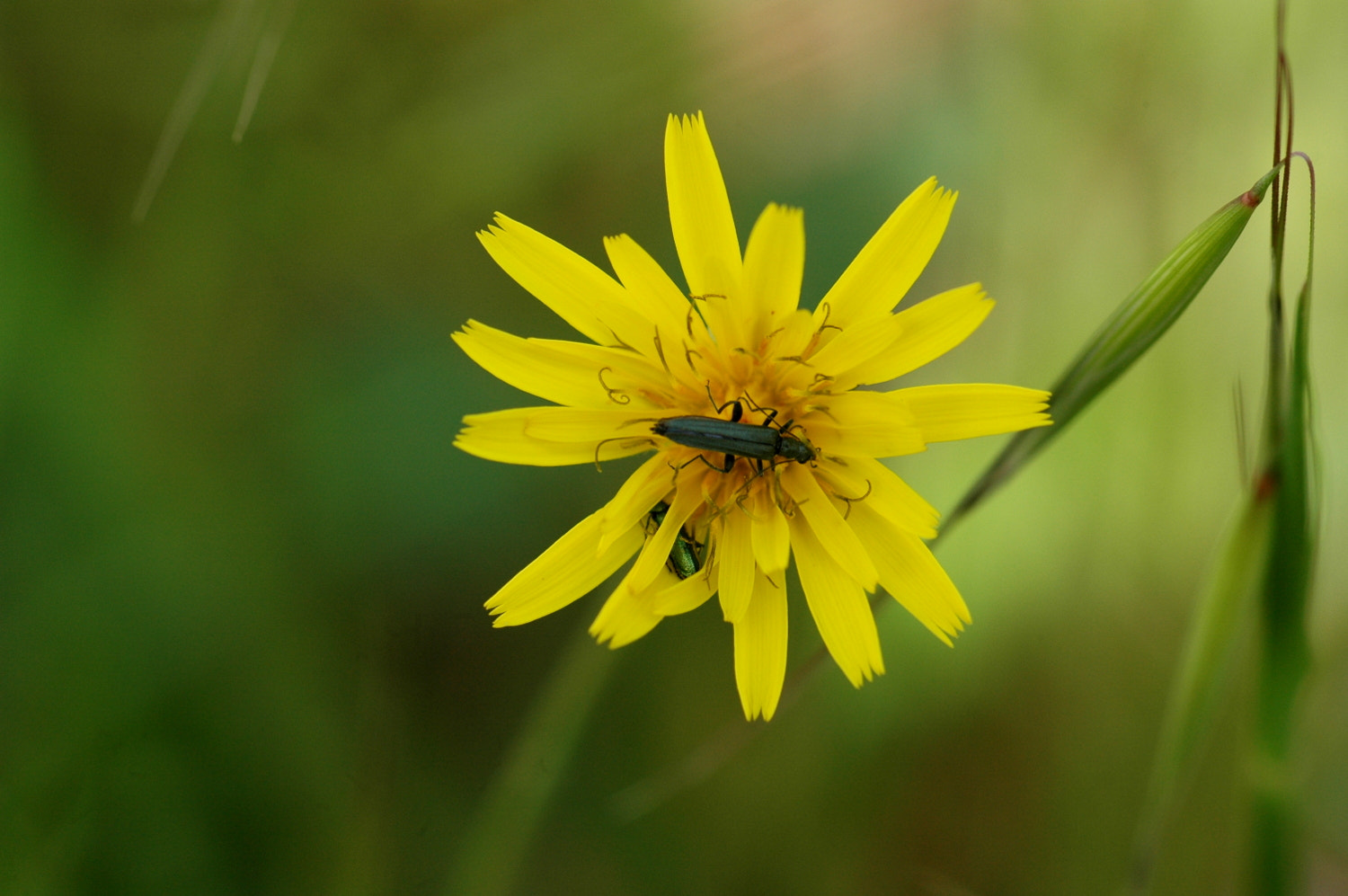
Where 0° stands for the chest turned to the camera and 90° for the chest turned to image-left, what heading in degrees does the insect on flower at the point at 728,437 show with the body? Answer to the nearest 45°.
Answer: approximately 270°
